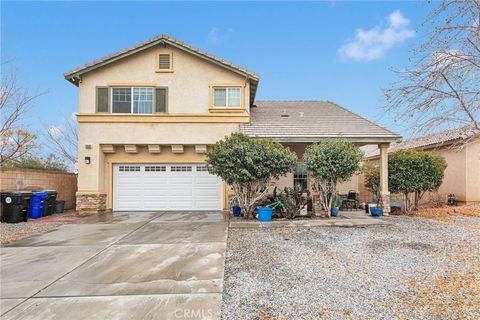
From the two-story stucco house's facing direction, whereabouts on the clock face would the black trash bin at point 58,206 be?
The black trash bin is roughly at 3 o'clock from the two-story stucco house.

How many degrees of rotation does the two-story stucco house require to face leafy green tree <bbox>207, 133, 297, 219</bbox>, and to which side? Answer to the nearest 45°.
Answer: approximately 45° to its left

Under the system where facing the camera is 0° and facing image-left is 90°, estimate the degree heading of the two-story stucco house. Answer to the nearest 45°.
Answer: approximately 0°

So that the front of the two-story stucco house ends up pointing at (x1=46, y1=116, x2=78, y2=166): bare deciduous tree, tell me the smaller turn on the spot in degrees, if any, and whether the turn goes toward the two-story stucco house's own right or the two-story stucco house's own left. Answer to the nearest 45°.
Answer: approximately 135° to the two-story stucco house's own right

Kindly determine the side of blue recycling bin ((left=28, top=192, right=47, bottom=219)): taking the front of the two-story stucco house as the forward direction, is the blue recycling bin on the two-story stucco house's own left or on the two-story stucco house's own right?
on the two-story stucco house's own right

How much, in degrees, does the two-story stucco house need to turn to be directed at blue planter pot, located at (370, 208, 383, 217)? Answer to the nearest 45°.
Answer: approximately 90° to its left

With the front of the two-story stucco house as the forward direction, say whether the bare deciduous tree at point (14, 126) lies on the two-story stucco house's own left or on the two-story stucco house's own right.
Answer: on the two-story stucco house's own right

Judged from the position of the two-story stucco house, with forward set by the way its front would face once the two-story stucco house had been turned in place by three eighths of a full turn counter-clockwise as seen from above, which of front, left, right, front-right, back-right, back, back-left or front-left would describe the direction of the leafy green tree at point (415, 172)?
front-right
